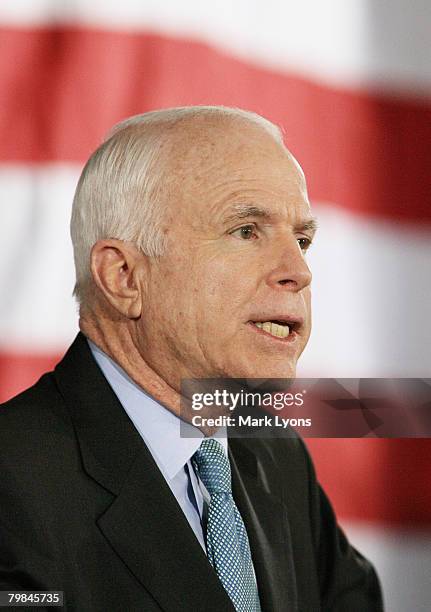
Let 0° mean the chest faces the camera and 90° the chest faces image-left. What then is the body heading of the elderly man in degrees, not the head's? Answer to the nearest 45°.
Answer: approximately 315°
